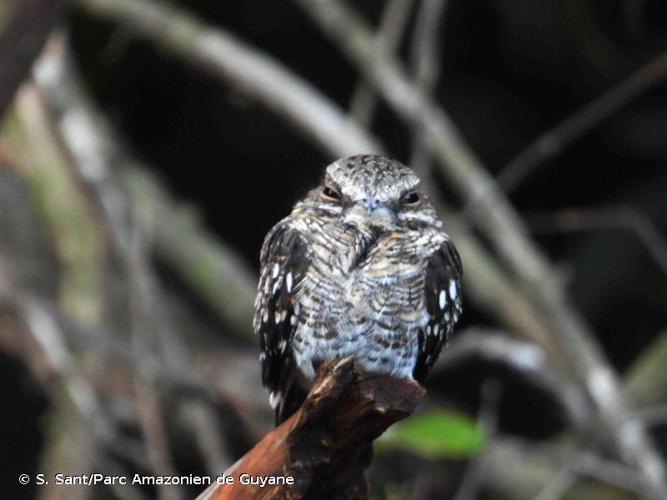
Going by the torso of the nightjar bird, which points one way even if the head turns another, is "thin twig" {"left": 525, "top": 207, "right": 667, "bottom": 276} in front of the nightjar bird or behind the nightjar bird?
behind

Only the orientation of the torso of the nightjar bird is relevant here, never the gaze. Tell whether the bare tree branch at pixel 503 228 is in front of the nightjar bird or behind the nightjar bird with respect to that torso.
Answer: behind

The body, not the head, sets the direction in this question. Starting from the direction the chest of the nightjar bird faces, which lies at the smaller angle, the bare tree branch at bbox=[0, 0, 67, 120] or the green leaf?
the bare tree branch

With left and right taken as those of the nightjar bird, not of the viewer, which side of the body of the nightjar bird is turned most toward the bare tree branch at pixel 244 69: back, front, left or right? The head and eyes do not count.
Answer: back

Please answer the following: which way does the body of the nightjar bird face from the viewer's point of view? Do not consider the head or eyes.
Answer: toward the camera

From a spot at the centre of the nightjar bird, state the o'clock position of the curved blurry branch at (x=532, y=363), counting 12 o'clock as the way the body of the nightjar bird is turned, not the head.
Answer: The curved blurry branch is roughly at 7 o'clock from the nightjar bird.

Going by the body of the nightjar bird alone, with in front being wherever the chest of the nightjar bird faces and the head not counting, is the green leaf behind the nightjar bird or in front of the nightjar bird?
behind

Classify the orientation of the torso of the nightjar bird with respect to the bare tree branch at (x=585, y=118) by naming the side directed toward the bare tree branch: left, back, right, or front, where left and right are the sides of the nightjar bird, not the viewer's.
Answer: back

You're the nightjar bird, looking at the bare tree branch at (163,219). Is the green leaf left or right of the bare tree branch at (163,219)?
right
